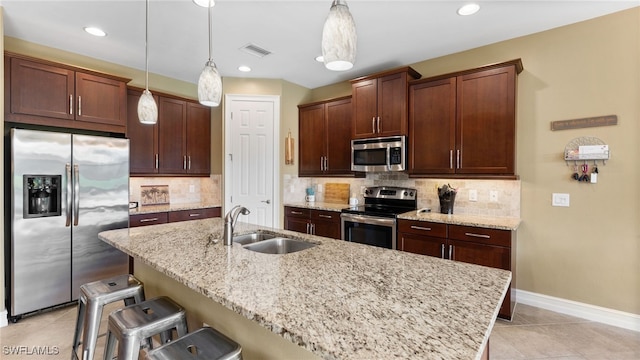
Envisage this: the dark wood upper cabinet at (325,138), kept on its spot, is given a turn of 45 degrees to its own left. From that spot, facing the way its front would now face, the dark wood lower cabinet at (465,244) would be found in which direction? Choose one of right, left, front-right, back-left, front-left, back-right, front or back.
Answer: front-left

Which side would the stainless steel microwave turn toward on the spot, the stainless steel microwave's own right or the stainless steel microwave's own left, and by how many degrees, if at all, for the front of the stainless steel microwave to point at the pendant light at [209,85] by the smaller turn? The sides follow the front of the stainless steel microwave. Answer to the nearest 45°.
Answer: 0° — it already faces it

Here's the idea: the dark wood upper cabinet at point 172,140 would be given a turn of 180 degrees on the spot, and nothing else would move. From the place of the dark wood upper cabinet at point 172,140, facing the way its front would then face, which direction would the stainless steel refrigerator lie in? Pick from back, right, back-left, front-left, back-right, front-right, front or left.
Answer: left

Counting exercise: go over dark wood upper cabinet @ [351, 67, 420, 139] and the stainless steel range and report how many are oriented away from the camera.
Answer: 0

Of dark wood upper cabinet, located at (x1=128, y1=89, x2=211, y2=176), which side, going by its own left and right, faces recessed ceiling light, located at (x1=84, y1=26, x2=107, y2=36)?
right

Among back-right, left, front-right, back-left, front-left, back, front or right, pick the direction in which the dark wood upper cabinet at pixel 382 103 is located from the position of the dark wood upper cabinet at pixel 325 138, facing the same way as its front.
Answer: left

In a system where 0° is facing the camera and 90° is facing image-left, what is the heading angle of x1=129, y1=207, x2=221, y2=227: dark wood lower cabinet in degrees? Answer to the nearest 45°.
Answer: approximately 315°

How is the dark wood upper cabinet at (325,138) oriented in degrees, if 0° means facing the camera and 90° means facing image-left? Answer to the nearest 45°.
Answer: approximately 45°

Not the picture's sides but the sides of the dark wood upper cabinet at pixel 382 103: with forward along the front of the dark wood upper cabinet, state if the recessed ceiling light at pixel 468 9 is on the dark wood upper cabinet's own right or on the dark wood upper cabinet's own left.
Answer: on the dark wood upper cabinet's own left

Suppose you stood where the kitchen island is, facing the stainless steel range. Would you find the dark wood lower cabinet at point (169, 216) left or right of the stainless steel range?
left

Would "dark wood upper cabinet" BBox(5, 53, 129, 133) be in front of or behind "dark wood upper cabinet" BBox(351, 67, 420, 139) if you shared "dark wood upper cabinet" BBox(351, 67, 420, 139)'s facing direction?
in front
